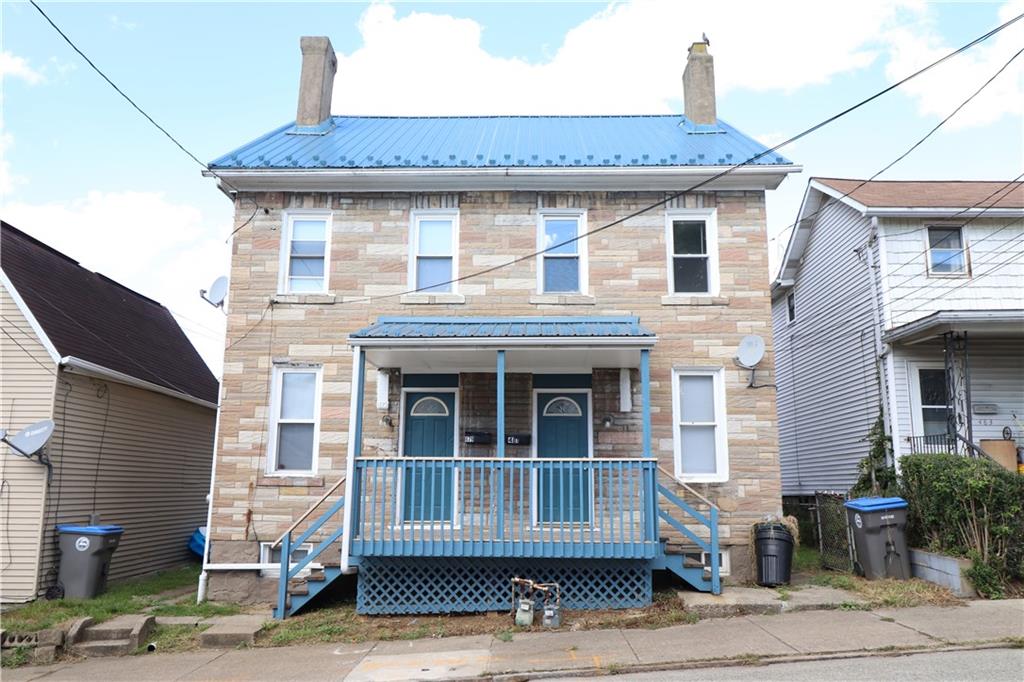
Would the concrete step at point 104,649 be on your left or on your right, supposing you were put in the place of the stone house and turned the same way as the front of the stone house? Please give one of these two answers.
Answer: on your right

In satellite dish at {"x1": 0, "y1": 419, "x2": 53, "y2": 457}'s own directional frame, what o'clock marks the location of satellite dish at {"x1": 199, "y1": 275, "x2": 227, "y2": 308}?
satellite dish at {"x1": 199, "y1": 275, "x2": 227, "y2": 308} is roughly at 8 o'clock from satellite dish at {"x1": 0, "y1": 419, "x2": 53, "y2": 457}.

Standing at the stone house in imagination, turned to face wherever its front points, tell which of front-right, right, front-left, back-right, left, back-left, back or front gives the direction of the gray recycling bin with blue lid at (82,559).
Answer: right

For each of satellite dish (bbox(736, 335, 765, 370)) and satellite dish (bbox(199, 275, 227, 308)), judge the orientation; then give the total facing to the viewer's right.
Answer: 0

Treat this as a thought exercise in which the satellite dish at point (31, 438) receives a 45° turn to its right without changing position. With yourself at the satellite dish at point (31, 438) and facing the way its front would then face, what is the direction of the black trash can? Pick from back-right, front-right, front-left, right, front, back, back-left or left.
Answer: back-left

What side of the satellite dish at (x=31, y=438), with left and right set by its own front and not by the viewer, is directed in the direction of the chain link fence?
left

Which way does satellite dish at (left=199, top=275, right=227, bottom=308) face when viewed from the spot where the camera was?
facing the viewer and to the left of the viewer

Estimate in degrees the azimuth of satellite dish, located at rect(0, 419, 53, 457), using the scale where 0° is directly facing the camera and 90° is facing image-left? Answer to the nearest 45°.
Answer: approximately 45°

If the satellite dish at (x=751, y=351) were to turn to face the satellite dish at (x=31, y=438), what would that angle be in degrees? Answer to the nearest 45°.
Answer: approximately 45° to its right
